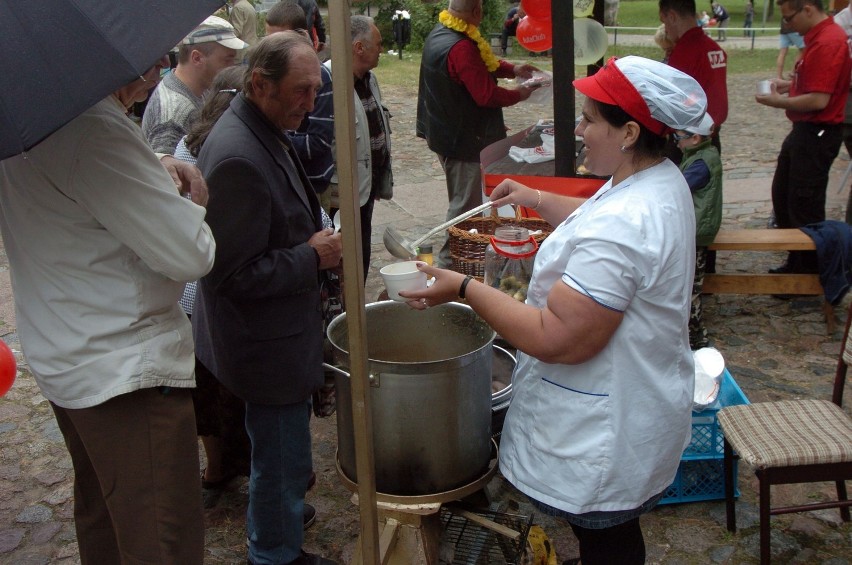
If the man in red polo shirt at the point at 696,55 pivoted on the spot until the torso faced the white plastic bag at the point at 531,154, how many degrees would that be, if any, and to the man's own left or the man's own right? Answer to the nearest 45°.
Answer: approximately 90° to the man's own left

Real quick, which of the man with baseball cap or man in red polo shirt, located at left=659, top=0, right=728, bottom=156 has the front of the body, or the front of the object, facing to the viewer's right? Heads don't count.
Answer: the man with baseball cap

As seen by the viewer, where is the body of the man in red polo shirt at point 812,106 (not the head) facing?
to the viewer's left

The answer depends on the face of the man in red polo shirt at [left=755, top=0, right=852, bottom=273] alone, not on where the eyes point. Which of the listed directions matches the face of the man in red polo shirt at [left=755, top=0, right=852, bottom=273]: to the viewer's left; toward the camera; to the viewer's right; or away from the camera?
to the viewer's left

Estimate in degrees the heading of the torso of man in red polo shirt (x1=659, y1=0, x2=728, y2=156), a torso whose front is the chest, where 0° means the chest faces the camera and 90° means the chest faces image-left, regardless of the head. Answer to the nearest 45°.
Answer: approximately 135°

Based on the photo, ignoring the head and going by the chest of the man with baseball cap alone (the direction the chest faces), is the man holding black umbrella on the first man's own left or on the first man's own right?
on the first man's own right

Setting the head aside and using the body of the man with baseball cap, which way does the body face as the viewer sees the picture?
to the viewer's right

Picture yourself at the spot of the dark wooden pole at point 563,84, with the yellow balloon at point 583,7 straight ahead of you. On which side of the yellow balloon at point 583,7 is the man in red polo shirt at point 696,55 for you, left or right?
right

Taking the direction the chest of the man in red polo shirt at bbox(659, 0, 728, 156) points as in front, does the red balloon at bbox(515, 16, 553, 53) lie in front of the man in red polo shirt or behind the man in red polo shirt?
in front

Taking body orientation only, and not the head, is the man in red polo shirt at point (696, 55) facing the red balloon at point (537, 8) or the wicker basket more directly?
the red balloon
